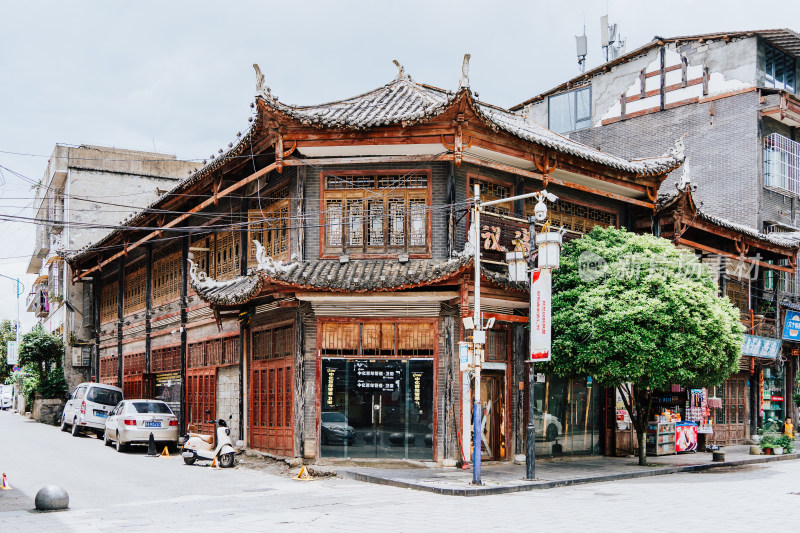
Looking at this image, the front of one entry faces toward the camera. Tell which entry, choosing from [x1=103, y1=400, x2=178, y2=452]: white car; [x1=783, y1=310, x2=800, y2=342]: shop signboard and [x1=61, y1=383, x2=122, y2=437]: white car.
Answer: the shop signboard

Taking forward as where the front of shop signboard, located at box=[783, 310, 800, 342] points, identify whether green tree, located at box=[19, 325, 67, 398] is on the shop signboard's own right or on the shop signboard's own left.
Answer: on the shop signboard's own right

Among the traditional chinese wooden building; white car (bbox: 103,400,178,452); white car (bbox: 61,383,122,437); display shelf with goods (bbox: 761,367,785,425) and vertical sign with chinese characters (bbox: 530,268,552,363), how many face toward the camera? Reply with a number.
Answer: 3

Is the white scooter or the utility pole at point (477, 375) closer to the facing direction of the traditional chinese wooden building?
the utility pole

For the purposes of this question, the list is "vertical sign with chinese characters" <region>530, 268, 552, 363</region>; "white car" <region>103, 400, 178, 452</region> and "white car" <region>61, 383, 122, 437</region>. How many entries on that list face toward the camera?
1

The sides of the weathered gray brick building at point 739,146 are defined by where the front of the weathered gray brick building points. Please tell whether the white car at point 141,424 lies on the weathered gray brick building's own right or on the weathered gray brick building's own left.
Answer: on the weathered gray brick building's own right

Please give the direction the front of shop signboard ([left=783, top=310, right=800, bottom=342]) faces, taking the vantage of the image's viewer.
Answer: facing the viewer

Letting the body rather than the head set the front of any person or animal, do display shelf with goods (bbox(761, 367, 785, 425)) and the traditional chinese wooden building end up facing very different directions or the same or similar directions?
same or similar directions

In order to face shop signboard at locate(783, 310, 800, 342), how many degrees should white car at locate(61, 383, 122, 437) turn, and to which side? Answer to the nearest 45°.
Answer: approximately 135° to its right

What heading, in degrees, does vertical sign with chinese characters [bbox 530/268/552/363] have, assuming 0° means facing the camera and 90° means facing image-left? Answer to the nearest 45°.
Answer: approximately 0°

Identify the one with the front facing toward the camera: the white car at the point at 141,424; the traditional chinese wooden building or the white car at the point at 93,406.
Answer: the traditional chinese wooden building

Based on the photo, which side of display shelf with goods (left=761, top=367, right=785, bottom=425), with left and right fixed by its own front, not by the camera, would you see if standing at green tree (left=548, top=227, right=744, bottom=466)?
right

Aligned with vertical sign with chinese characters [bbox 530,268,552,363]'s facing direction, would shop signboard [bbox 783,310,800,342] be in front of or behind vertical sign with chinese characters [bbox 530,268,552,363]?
behind
